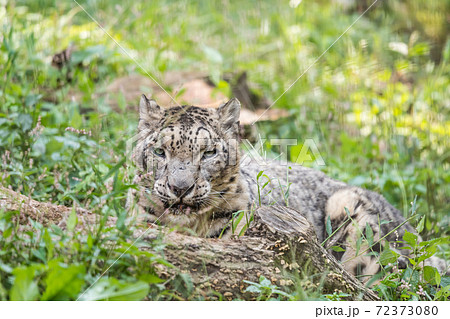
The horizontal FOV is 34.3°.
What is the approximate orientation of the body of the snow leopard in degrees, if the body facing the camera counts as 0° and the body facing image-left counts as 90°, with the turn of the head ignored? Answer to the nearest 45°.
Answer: approximately 45°
